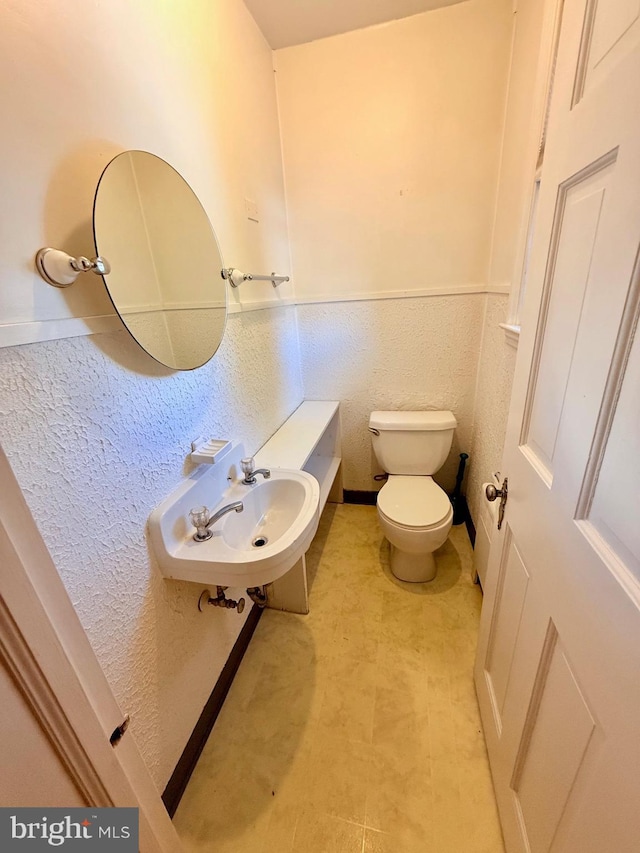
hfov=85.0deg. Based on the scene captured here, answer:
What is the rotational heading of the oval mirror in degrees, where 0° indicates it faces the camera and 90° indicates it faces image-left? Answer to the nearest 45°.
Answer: approximately 315°

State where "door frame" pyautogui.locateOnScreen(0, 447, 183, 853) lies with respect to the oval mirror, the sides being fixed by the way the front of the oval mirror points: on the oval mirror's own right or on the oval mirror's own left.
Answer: on the oval mirror's own right

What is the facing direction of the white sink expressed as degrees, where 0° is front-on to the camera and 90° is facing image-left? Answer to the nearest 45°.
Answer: approximately 315°

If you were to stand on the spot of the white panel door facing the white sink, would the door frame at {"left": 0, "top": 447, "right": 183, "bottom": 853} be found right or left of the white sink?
left

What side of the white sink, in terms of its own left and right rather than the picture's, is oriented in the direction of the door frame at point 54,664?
right
